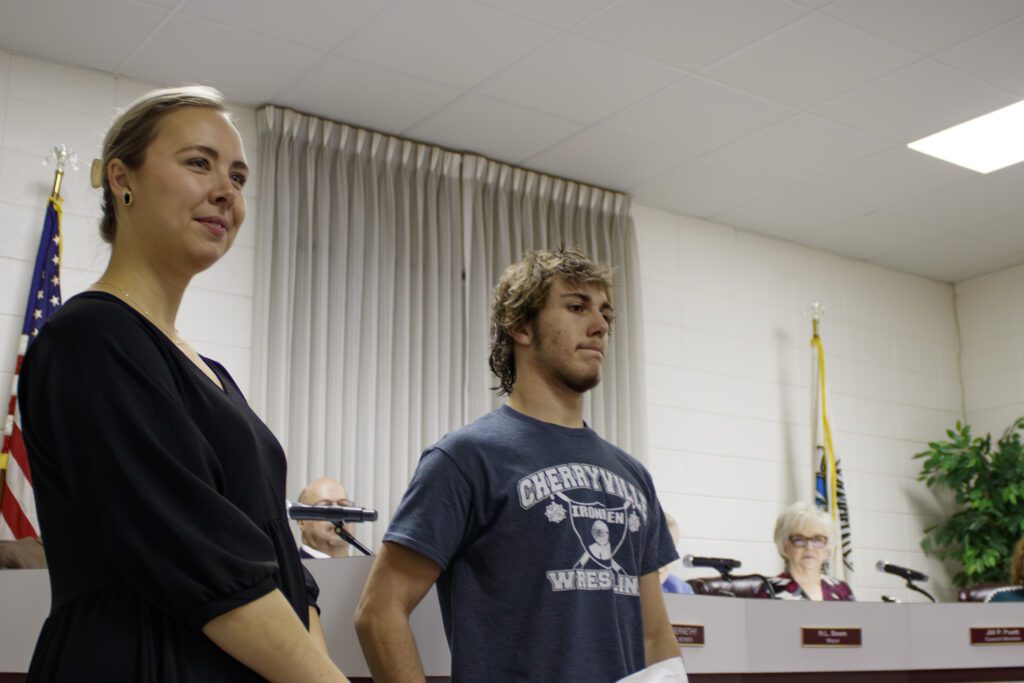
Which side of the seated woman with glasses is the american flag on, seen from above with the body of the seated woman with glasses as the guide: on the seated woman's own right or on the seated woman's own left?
on the seated woman's own right

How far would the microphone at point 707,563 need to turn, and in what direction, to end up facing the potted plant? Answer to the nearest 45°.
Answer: approximately 135° to its right

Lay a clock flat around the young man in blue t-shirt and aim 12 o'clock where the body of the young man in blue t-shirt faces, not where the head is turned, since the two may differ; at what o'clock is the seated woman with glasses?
The seated woman with glasses is roughly at 8 o'clock from the young man in blue t-shirt.

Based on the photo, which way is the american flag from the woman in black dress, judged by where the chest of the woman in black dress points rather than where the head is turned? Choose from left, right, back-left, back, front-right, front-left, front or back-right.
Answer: back-left

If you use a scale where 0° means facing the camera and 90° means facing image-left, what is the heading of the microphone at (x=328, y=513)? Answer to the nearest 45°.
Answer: approximately 90°

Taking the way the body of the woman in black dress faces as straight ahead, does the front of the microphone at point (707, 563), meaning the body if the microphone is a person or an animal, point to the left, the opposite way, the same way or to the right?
the opposite way

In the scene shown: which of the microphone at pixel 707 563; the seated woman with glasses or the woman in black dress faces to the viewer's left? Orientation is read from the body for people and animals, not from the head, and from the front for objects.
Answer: the microphone

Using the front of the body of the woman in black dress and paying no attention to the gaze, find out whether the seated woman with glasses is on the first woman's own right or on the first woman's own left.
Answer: on the first woman's own left

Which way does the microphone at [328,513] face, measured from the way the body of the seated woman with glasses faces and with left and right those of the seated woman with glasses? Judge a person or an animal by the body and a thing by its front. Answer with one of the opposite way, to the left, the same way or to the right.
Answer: to the right

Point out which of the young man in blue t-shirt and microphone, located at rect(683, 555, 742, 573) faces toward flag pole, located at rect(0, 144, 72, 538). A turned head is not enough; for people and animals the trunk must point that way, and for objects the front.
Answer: the microphone

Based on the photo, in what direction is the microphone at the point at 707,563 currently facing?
to the viewer's left

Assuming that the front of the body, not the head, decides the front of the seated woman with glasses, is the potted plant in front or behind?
behind

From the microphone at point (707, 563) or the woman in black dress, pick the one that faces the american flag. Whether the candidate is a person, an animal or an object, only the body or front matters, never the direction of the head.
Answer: the microphone

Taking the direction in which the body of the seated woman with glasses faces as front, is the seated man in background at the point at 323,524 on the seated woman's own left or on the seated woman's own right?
on the seated woman's own right

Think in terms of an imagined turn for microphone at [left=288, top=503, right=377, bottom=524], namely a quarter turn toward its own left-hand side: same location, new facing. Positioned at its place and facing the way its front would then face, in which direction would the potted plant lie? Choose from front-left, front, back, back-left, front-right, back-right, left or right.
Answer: back-left
